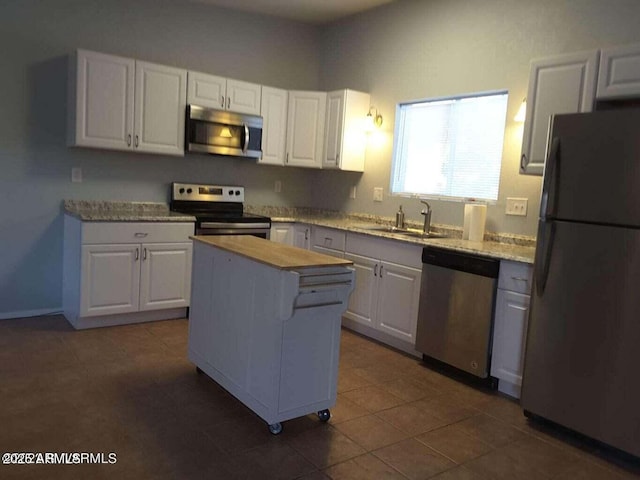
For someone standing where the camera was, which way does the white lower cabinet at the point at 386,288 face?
facing the viewer and to the left of the viewer

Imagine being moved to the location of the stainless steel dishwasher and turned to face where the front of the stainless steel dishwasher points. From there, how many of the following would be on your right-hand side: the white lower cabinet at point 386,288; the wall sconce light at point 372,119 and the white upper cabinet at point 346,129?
3

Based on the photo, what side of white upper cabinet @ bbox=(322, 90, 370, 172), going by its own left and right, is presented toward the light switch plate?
left

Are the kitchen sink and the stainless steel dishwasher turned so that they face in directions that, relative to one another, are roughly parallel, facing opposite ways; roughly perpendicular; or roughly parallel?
roughly parallel

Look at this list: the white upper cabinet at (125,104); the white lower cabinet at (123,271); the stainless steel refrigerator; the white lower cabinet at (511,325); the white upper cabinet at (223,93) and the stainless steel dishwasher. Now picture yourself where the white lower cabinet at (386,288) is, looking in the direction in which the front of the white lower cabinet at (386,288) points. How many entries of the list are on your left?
3

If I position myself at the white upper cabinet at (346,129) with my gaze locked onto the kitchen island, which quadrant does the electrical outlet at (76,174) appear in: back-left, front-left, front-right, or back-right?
front-right

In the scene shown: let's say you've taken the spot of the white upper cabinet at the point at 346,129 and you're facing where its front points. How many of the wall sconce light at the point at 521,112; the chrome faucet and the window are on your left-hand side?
3

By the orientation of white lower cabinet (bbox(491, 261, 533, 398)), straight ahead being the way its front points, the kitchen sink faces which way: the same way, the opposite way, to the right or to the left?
the same way

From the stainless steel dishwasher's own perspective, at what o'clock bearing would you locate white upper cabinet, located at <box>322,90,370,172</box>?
The white upper cabinet is roughly at 3 o'clock from the stainless steel dishwasher.

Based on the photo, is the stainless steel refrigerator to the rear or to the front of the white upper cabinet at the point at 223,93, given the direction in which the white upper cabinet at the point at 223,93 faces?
to the front

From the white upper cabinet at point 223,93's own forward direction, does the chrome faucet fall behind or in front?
in front

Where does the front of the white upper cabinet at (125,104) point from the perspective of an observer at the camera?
facing the viewer and to the right of the viewer

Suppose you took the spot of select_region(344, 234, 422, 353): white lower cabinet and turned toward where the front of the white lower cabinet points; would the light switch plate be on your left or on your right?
on your left

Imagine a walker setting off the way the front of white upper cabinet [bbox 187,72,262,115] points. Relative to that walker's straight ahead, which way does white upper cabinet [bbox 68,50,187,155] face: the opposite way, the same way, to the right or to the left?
the same way

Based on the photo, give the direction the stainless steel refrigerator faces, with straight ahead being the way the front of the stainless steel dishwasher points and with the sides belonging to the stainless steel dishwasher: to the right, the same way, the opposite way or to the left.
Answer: the same way

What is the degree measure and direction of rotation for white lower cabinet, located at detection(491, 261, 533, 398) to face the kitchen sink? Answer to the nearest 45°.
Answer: approximately 90° to its right
